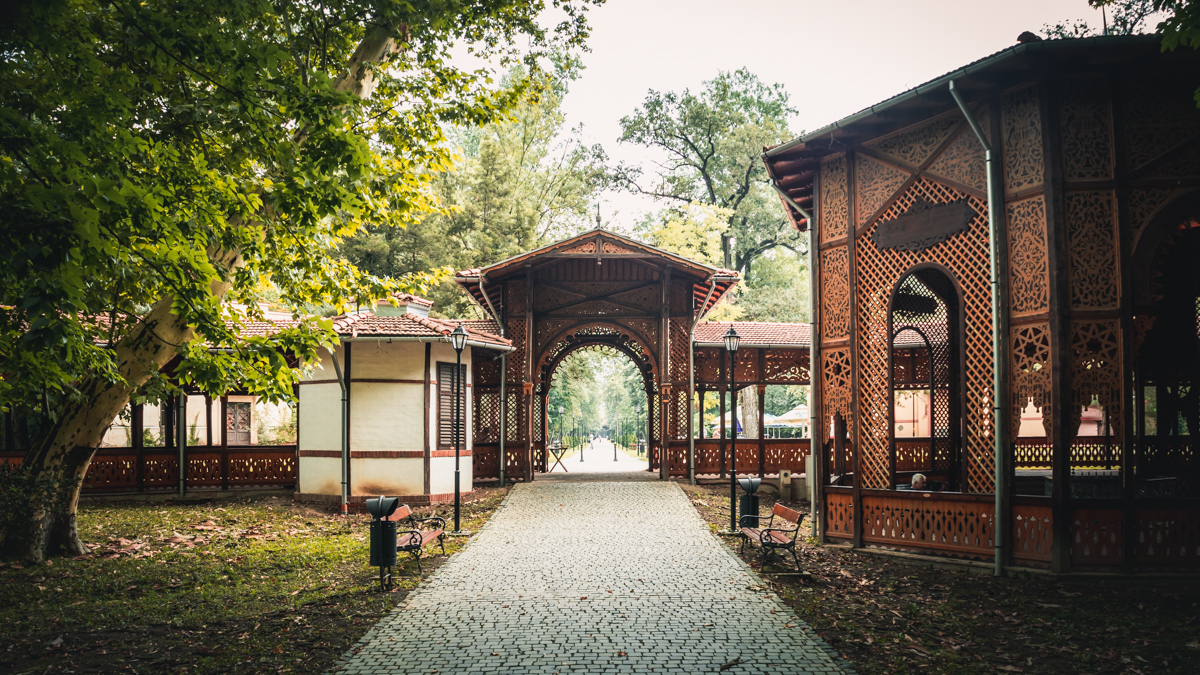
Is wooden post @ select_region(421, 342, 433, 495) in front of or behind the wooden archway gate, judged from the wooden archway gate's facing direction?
in front

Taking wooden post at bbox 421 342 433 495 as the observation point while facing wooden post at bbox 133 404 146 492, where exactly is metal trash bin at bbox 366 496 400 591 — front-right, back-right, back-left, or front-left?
back-left

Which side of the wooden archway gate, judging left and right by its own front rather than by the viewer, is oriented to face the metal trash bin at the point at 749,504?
front

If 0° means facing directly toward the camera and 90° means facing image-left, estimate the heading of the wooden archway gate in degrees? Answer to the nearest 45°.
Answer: approximately 0°

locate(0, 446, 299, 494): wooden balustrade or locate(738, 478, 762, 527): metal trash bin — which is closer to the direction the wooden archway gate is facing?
the metal trash bin
